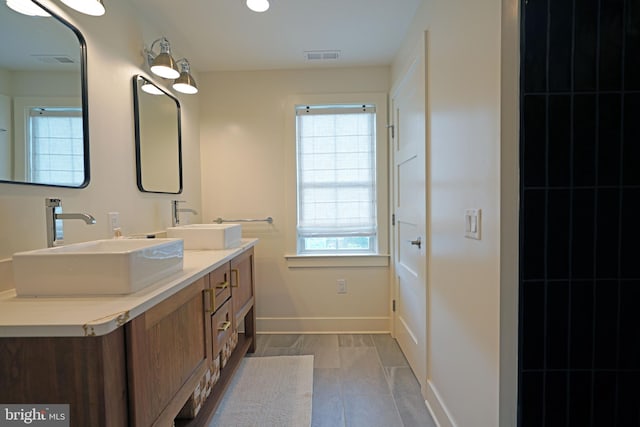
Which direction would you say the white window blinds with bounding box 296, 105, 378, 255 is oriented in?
toward the camera

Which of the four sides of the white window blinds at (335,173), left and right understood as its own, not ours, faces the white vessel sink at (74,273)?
front

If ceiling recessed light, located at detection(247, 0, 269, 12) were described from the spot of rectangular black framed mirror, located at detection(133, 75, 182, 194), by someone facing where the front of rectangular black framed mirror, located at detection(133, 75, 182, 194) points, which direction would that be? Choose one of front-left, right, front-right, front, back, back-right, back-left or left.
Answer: front

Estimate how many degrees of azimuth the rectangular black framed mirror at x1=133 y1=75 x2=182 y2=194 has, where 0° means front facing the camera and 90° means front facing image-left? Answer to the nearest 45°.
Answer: approximately 315°

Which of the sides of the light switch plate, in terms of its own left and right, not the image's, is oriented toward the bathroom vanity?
front

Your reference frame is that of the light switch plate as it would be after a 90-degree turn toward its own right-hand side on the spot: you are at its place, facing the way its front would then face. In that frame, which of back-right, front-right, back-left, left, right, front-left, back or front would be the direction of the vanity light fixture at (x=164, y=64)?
front-left

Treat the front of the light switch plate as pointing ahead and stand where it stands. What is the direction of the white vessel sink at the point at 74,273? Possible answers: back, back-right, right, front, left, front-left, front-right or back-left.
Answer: front

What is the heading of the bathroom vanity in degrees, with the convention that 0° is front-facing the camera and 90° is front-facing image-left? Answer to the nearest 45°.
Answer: approximately 315°

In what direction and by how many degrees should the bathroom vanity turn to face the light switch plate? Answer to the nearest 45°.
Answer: approximately 45° to its left

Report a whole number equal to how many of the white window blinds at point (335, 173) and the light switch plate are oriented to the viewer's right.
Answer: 0

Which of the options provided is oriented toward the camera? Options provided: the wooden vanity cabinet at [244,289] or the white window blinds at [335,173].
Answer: the white window blinds

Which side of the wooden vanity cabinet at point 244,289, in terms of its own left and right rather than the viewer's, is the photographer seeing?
right

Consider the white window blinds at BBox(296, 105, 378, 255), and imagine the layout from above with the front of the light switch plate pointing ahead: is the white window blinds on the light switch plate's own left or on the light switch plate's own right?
on the light switch plate's own right

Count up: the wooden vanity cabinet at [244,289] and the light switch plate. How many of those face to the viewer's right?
1
